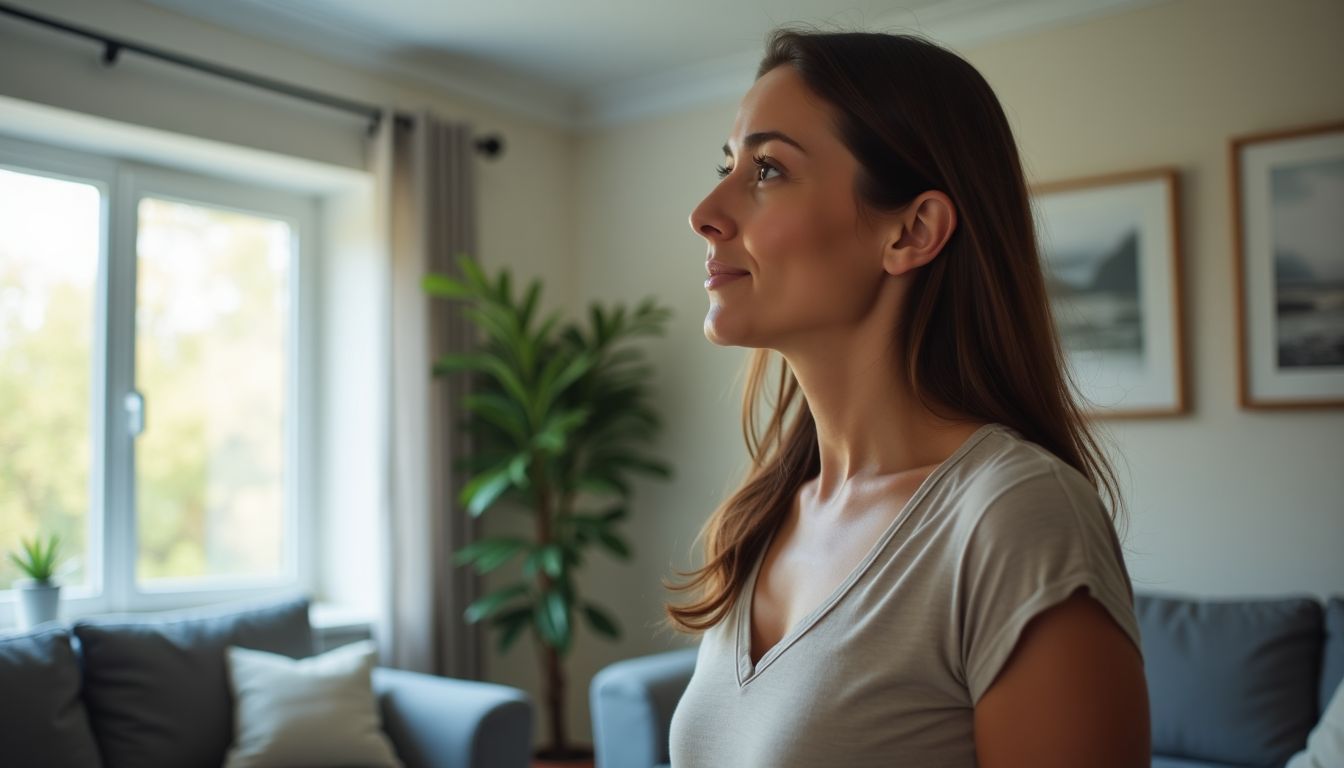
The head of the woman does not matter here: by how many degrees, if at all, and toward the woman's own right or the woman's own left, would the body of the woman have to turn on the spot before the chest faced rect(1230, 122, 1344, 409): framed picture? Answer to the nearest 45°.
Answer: approximately 180°

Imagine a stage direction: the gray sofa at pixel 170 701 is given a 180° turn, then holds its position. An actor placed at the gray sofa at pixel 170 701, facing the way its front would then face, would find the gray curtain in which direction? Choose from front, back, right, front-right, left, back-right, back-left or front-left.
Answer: right

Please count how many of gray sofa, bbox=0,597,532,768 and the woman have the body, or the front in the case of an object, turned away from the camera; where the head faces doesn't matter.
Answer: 0

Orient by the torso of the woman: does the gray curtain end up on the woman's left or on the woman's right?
on the woman's right

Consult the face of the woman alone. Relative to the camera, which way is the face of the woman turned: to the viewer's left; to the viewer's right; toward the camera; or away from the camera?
to the viewer's left

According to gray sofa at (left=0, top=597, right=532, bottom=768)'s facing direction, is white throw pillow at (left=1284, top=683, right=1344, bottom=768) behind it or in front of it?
in front

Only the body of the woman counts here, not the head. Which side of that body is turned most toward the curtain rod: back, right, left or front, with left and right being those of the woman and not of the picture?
right

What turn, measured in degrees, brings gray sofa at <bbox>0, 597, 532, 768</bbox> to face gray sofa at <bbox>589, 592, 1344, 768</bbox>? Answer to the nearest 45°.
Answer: approximately 45° to its left

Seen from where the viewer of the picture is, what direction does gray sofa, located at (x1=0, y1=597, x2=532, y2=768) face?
facing the viewer and to the right of the viewer

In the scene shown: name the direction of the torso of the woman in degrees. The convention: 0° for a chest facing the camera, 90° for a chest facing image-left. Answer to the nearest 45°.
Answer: approximately 45°
